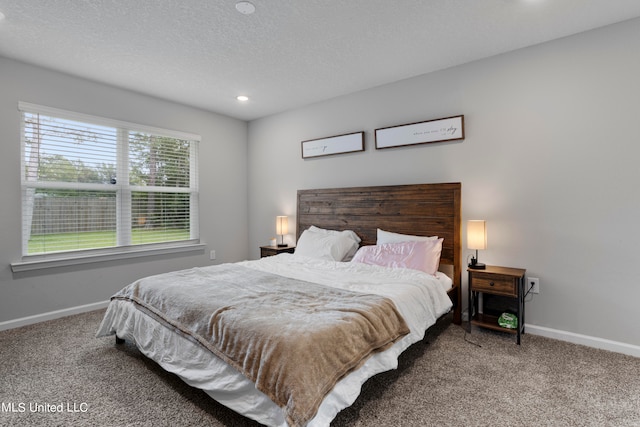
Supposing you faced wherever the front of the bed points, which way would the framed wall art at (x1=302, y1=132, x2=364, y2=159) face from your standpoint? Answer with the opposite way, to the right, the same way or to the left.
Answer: the same way

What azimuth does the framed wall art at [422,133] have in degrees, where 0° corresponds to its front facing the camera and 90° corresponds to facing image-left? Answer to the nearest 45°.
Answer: approximately 45°

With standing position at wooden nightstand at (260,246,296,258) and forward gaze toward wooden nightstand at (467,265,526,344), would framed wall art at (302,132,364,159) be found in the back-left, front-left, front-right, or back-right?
front-left

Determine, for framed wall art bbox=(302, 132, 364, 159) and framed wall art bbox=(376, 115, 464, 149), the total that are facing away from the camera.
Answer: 0

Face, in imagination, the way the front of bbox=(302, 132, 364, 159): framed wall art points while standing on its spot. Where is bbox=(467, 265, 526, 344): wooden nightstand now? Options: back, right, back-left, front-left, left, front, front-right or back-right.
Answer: left

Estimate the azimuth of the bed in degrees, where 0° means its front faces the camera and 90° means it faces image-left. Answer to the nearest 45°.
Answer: approximately 45°

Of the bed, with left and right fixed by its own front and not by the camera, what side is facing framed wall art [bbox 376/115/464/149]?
back

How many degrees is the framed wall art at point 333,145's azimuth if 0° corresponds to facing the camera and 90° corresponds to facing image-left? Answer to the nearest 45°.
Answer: approximately 45°

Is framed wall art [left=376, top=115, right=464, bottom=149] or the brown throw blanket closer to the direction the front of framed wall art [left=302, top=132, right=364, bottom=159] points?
the brown throw blanket

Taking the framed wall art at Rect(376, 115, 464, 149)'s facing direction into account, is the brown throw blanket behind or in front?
in front

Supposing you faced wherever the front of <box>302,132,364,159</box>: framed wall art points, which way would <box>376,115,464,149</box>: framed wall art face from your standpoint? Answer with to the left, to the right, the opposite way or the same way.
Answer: the same way

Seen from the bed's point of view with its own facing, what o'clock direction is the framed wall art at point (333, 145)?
The framed wall art is roughly at 5 o'clock from the bed.
